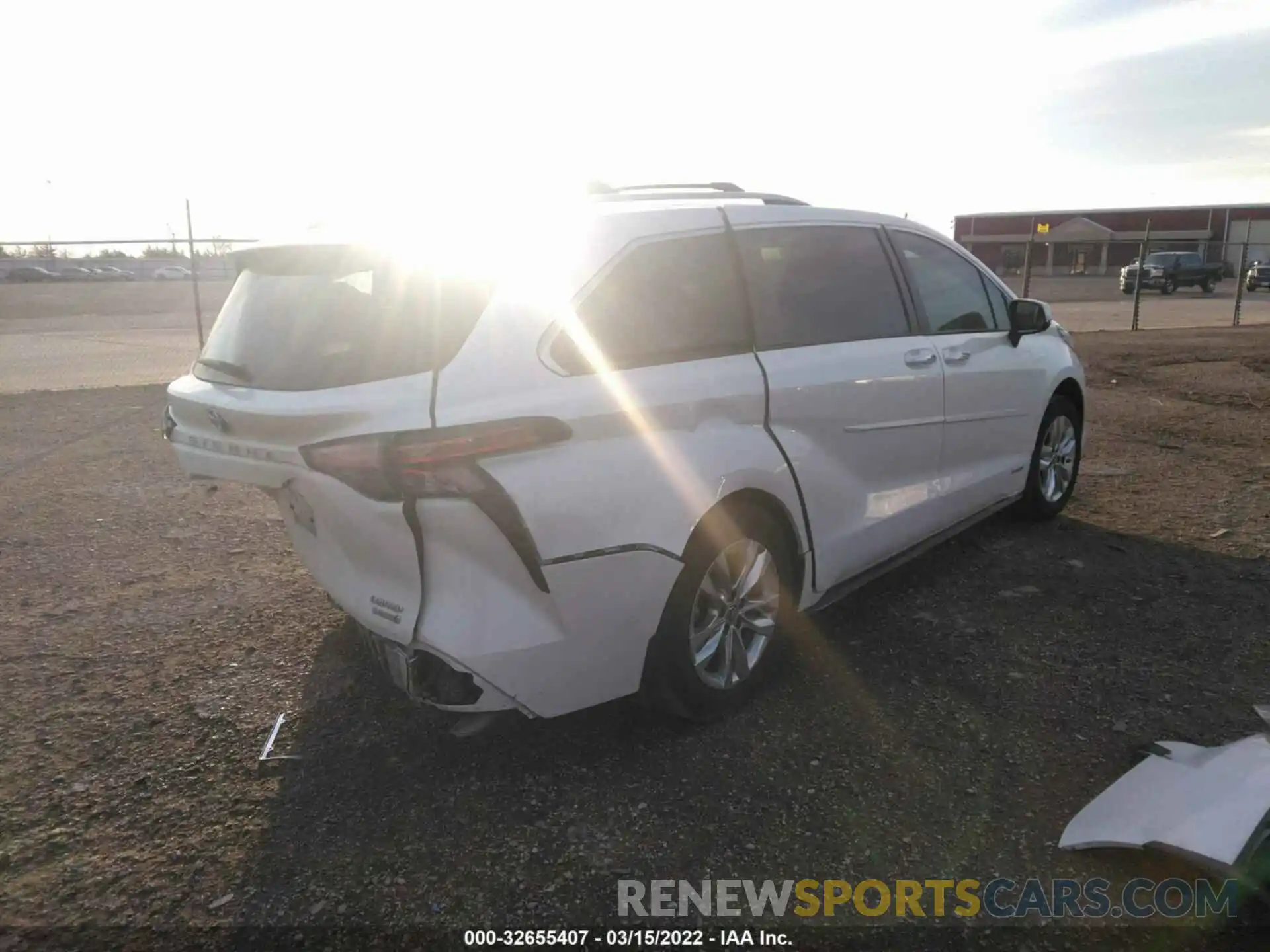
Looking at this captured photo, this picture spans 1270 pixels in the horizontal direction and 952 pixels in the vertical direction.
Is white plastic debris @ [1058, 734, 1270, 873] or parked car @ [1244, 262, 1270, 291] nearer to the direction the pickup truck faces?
the white plastic debris

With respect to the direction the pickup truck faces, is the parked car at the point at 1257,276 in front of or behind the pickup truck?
behind

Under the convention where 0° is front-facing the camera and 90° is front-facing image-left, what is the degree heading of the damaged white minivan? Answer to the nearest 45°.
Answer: approximately 225°

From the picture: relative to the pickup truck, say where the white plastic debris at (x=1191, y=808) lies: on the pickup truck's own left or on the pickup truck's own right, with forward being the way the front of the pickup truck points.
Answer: on the pickup truck's own left

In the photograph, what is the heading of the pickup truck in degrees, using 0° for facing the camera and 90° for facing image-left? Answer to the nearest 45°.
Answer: approximately 45°
